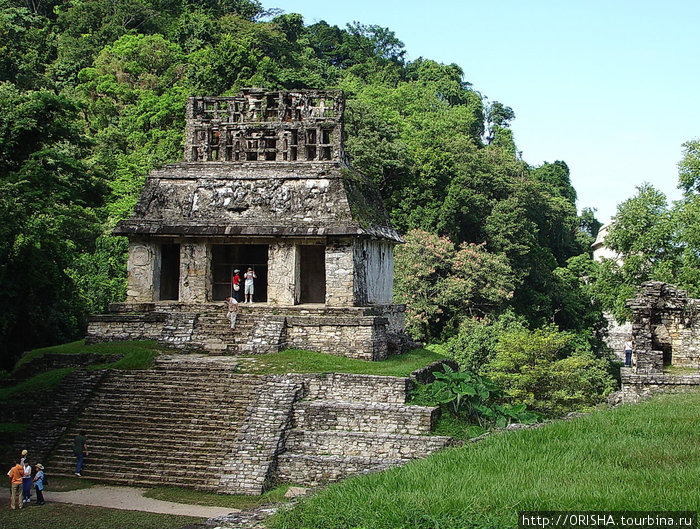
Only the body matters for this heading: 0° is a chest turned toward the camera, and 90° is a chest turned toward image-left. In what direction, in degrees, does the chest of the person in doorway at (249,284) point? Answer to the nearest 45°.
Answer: approximately 0°

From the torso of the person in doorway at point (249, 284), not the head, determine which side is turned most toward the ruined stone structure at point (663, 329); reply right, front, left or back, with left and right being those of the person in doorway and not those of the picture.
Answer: left

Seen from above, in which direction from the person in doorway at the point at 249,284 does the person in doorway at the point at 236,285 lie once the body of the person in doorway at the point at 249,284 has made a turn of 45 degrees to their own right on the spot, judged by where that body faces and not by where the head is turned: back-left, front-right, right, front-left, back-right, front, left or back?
right

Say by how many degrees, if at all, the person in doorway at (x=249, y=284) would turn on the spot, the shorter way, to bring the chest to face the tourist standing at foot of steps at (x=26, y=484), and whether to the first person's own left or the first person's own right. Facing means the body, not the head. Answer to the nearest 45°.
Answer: approximately 45° to the first person's own right

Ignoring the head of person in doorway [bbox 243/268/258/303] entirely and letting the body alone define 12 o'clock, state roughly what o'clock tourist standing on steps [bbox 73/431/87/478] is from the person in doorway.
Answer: The tourist standing on steps is roughly at 1 o'clock from the person in doorway.

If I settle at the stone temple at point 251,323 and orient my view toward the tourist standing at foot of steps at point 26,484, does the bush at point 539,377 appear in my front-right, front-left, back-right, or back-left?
back-left

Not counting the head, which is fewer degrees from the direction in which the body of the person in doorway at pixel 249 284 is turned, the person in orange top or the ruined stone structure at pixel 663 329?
the person in orange top

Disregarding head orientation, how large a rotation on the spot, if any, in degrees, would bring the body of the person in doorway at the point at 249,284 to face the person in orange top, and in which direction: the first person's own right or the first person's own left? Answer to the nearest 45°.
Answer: approximately 45° to the first person's own right

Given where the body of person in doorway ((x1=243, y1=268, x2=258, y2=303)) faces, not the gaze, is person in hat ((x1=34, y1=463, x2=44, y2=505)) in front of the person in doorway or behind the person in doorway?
in front

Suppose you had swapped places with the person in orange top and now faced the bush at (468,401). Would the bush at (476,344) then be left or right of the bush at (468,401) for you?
left

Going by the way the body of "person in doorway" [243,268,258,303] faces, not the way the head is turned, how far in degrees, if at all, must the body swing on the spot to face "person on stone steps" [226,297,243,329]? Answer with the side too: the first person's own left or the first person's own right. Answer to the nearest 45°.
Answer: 0° — they already face them
